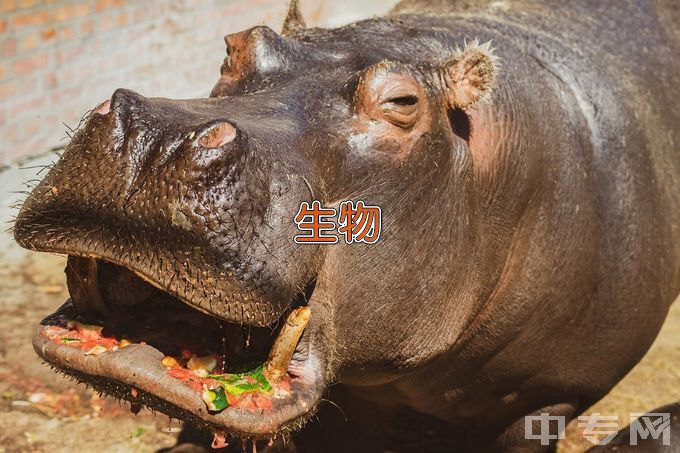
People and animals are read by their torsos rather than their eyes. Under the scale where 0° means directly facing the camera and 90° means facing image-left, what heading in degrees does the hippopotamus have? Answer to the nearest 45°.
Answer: approximately 45°
